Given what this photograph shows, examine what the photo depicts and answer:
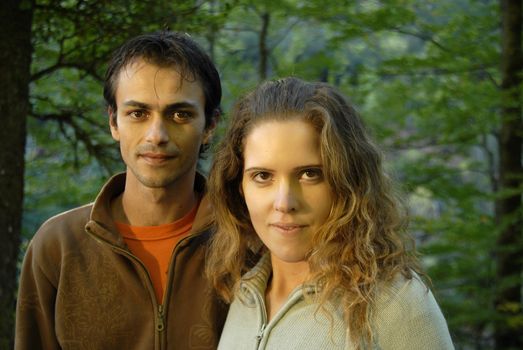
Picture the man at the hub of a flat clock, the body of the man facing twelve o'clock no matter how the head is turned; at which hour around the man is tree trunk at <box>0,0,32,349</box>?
The tree trunk is roughly at 5 o'clock from the man.

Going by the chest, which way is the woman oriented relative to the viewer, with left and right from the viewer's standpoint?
facing the viewer and to the left of the viewer

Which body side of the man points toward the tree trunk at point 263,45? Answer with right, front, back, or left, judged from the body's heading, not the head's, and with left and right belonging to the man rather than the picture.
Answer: back

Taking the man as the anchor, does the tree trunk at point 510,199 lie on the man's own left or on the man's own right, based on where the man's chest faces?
on the man's own left

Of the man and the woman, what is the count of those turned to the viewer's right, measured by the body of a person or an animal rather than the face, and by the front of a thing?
0

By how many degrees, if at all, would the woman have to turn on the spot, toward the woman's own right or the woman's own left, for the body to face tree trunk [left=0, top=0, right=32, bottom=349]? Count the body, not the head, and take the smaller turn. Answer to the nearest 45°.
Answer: approximately 90° to the woman's own right

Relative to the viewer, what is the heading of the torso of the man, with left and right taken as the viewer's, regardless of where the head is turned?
facing the viewer

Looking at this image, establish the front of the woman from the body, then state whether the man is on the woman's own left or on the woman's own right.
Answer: on the woman's own right

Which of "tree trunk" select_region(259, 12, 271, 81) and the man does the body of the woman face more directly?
the man
